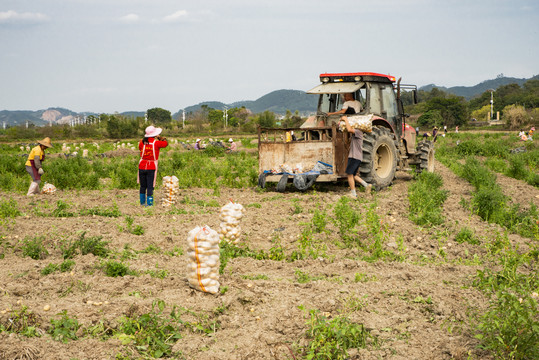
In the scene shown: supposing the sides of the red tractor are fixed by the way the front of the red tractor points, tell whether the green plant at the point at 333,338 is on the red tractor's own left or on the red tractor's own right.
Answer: on the red tractor's own right

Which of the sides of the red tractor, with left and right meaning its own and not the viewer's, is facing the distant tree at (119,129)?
left

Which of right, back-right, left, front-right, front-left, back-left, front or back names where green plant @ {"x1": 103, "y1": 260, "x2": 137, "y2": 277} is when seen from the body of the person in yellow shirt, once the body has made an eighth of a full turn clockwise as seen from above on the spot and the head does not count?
front-right

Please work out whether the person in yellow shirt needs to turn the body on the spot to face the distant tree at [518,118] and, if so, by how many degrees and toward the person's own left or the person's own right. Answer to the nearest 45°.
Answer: approximately 45° to the person's own left

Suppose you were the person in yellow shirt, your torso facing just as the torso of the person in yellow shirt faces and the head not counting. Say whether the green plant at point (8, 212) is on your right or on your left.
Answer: on your right

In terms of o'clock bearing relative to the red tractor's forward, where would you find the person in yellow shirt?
The person in yellow shirt is roughly at 7 o'clock from the red tractor.

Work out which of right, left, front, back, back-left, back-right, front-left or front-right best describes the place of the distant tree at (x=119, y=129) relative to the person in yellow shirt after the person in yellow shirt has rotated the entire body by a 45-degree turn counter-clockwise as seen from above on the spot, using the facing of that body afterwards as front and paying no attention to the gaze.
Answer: front-left

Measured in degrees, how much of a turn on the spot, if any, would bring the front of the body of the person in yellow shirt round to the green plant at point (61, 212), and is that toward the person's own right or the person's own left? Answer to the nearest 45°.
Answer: approximately 90° to the person's own right

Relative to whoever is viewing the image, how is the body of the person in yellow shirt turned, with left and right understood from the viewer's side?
facing to the right of the viewer

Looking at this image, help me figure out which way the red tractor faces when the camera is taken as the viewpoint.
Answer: facing away from the viewer and to the right of the viewer

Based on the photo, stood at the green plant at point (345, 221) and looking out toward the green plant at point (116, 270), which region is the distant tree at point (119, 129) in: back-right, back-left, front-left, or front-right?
back-right

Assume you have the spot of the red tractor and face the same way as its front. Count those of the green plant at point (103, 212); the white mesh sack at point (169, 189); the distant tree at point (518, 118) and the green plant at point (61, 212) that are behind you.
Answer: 3

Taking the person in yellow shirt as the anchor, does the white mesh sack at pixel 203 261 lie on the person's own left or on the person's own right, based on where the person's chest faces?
on the person's own right
